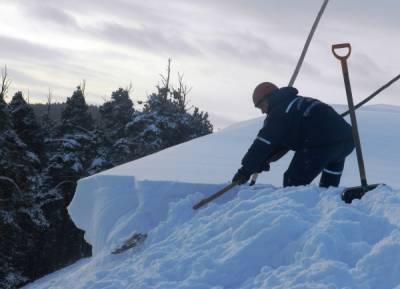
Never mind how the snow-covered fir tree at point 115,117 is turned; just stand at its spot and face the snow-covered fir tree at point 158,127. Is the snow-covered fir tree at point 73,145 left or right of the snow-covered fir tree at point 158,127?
right

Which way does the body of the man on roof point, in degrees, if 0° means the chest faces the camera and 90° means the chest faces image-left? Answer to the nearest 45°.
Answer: approximately 90°

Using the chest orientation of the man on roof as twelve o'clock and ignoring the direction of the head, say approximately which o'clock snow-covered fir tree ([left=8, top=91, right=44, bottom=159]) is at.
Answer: The snow-covered fir tree is roughly at 2 o'clock from the man on roof.

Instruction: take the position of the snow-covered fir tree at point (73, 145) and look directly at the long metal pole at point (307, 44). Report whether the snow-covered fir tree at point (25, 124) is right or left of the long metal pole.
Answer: right

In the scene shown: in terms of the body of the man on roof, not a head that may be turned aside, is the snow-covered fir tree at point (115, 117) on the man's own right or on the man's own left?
on the man's own right

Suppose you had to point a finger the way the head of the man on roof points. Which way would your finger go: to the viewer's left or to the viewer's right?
to the viewer's left
